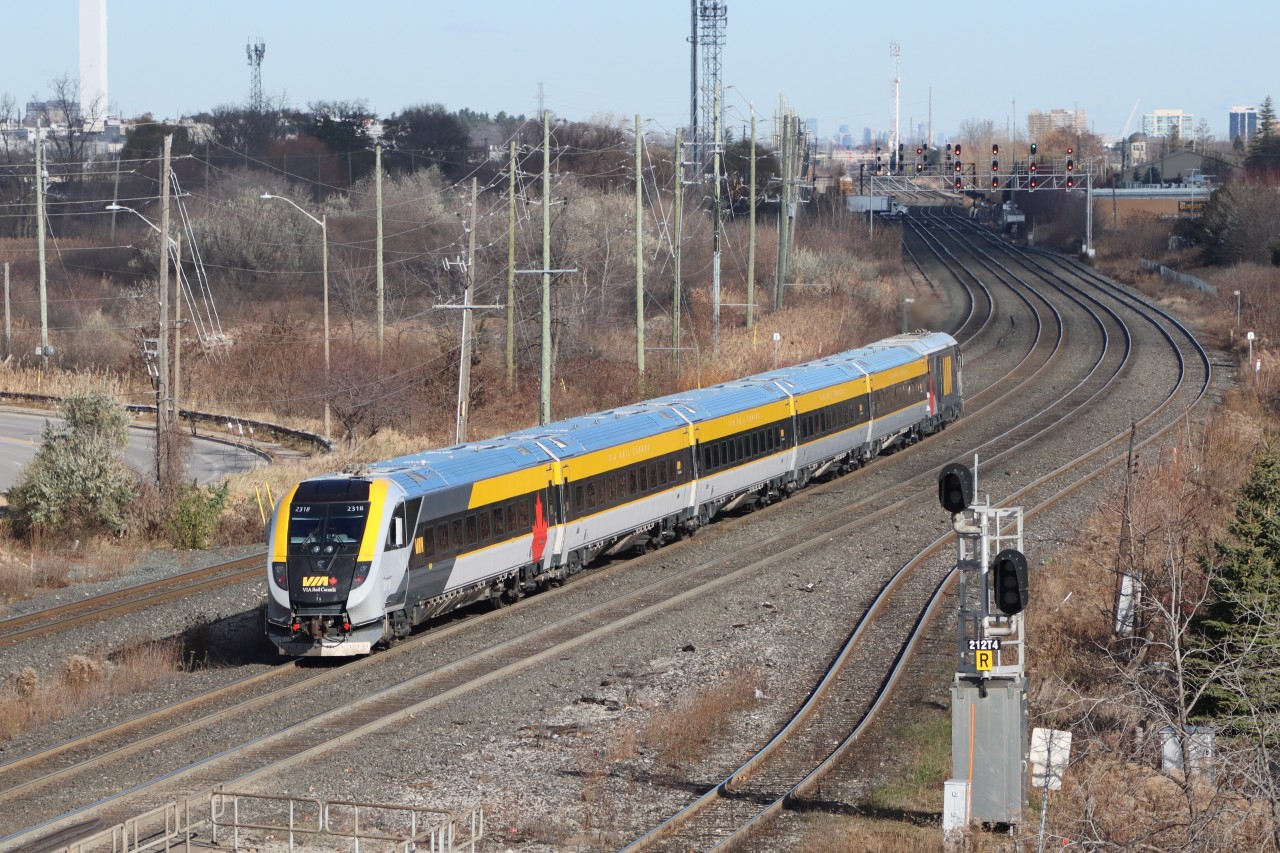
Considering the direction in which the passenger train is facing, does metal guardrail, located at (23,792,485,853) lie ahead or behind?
ahead

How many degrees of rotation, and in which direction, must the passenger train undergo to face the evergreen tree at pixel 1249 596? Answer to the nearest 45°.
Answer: approximately 90° to its left

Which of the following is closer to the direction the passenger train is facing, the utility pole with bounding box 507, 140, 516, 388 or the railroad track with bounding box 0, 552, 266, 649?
the railroad track

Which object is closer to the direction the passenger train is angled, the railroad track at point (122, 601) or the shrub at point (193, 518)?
the railroad track

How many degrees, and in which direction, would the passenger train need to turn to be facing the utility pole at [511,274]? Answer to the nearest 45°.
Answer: approximately 135° to its right

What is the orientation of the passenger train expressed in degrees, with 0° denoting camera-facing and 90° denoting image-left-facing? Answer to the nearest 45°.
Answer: approximately 45°

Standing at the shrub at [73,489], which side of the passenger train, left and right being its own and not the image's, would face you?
right
